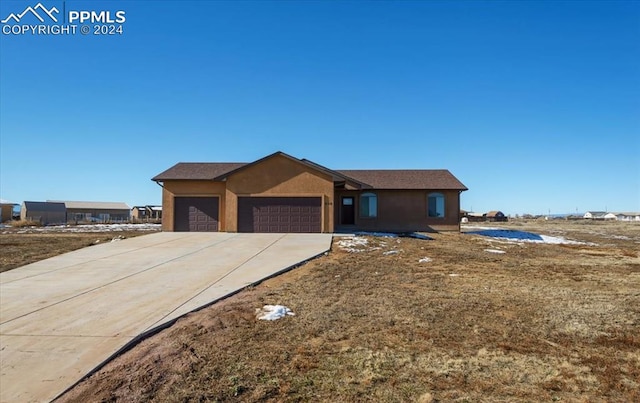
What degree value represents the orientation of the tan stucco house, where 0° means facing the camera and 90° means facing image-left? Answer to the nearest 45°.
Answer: approximately 0°
